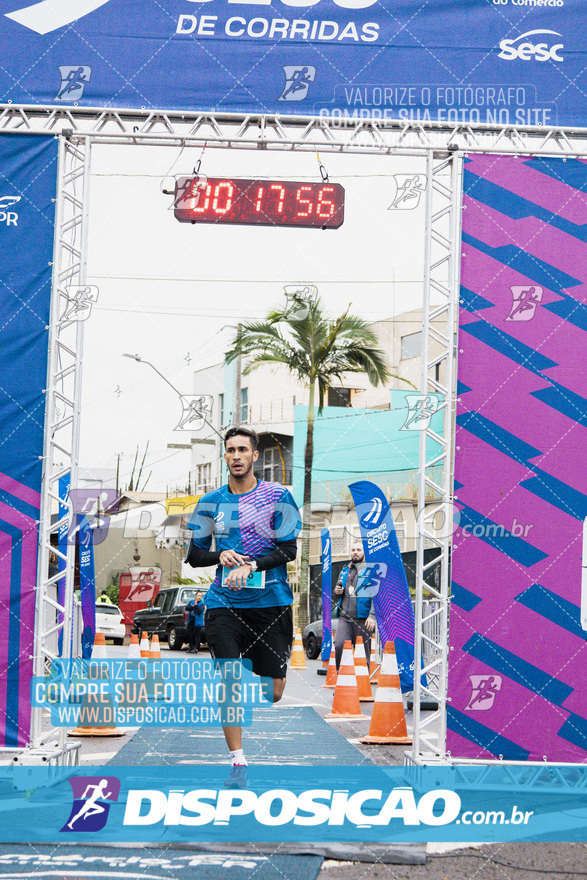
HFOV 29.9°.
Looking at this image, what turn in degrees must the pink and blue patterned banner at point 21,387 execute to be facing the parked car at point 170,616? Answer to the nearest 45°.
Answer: approximately 180°

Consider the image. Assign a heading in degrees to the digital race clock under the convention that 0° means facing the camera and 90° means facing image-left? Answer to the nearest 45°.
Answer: approximately 0°
